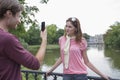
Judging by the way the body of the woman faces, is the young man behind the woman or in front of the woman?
in front

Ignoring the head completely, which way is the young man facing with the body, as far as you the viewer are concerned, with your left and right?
facing away from the viewer and to the right of the viewer

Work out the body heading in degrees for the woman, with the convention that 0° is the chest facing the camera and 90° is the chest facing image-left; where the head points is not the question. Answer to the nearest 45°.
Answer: approximately 45°

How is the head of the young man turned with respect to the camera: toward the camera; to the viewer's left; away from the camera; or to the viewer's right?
to the viewer's right

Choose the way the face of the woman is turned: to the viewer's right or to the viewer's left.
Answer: to the viewer's left

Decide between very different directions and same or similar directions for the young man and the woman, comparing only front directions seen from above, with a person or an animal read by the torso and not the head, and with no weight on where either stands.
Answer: very different directions

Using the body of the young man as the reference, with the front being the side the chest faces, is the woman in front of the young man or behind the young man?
in front
